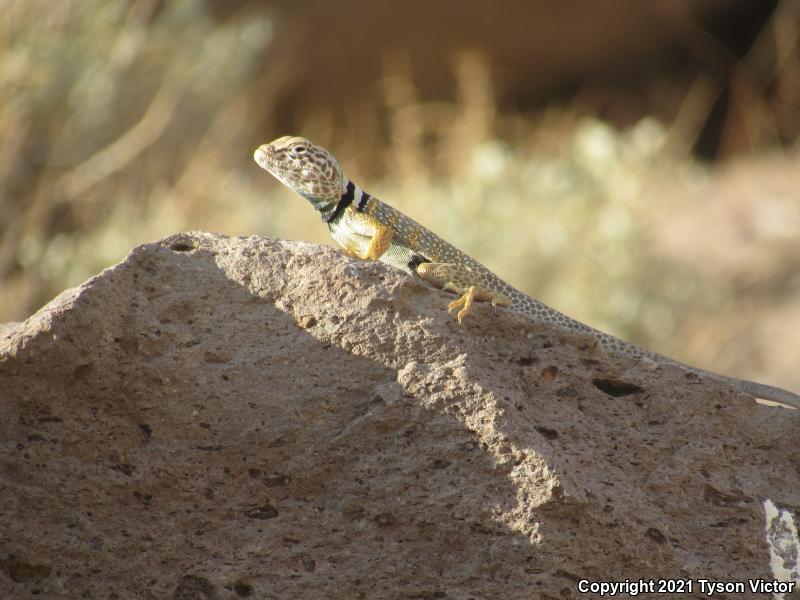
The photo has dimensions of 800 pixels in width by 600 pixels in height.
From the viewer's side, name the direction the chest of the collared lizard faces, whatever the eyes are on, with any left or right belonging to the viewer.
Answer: facing to the left of the viewer
